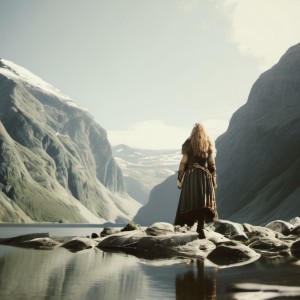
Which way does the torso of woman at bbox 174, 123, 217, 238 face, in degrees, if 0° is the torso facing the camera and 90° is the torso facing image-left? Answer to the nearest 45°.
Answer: approximately 180°

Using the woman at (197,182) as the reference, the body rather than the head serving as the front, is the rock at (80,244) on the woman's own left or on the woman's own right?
on the woman's own left

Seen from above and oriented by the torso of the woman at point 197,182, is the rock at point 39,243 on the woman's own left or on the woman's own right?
on the woman's own left

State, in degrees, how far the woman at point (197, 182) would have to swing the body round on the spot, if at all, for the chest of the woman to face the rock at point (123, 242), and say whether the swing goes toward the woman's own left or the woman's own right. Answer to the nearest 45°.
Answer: approximately 45° to the woman's own left

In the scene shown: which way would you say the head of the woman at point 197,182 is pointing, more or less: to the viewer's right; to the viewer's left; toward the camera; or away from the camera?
away from the camera

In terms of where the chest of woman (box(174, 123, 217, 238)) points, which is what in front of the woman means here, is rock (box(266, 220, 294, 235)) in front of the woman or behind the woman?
in front

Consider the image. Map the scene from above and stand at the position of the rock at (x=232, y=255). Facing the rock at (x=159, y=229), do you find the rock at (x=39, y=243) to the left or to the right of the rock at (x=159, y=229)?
left
